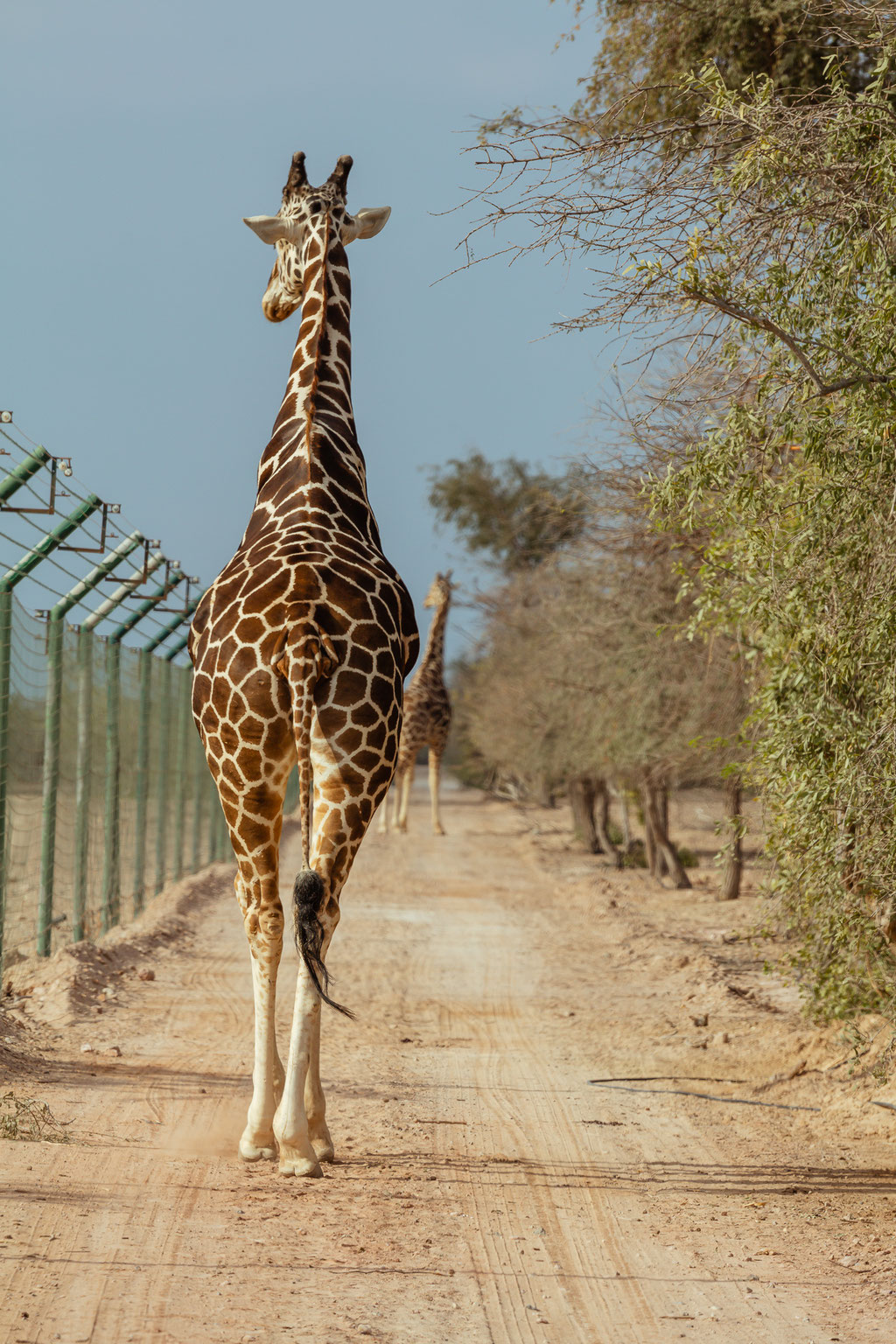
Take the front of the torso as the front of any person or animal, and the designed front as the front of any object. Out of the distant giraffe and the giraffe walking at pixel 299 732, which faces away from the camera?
the giraffe walking

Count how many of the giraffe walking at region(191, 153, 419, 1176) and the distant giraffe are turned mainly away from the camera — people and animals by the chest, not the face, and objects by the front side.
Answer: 1

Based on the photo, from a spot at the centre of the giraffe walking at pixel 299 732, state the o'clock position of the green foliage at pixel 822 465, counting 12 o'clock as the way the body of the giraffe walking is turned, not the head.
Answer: The green foliage is roughly at 3 o'clock from the giraffe walking.

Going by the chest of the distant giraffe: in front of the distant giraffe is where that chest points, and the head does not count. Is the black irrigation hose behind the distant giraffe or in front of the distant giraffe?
in front

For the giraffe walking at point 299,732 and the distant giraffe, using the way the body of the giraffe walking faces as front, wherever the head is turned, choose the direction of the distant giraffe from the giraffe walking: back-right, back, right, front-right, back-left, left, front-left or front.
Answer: front

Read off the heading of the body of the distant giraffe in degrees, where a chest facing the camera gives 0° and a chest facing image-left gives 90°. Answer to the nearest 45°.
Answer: approximately 315°

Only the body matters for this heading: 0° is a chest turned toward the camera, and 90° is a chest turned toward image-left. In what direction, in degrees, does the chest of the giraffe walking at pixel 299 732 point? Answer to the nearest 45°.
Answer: approximately 180°

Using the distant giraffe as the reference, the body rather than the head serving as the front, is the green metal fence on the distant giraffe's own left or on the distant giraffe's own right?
on the distant giraffe's own right

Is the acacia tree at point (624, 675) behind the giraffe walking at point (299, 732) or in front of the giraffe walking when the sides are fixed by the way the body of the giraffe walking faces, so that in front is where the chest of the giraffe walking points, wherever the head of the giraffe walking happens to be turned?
in front
